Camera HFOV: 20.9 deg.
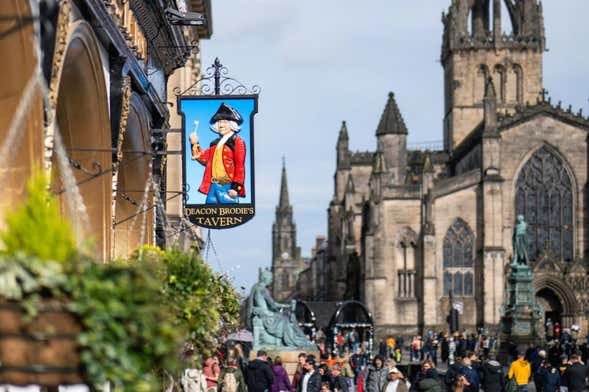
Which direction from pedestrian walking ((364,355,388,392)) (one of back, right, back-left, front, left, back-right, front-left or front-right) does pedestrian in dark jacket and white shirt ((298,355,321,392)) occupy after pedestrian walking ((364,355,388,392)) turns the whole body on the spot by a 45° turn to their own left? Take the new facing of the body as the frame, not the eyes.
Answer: back

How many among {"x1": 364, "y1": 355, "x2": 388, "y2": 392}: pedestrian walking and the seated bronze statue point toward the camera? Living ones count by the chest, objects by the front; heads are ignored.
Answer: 1

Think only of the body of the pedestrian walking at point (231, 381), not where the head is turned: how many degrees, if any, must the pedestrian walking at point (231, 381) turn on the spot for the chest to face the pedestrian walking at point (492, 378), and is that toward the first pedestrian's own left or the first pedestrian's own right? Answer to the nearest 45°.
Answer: approximately 90° to the first pedestrian's own right

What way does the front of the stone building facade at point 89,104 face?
to the viewer's right
